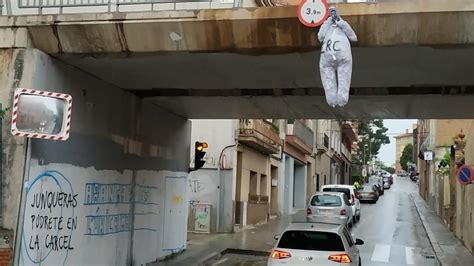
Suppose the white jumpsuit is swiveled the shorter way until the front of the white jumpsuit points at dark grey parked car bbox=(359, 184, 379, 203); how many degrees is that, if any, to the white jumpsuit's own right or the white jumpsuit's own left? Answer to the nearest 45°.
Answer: approximately 180°

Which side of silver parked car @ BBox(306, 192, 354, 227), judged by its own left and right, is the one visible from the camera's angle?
back

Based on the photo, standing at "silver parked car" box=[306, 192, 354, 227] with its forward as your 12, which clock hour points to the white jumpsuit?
The white jumpsuit is roughly at 6 o'clock from the silver parked car.

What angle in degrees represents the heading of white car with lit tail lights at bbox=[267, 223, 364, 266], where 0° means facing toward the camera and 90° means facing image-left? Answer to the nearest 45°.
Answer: approximately 180°

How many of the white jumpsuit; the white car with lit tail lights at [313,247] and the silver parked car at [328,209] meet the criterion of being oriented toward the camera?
1

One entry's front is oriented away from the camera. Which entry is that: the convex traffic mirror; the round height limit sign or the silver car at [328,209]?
the silver car

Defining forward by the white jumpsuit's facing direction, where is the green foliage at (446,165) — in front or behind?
behind

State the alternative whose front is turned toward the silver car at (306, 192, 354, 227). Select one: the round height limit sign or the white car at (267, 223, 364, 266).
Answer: the white car

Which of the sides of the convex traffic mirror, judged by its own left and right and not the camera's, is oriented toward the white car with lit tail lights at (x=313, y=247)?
left

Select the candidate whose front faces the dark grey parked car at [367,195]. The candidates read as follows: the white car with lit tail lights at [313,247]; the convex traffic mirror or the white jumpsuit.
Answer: the white car with lit tail lights

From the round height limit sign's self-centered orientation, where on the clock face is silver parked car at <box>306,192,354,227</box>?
The silver parked car is roughly at 6 o'clock from the round height limit sign.

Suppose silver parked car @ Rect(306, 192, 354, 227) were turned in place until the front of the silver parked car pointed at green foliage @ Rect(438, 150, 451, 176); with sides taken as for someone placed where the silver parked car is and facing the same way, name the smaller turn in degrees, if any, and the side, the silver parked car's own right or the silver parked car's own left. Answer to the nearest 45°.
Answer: approximately 45° to the silver parked car's own right
